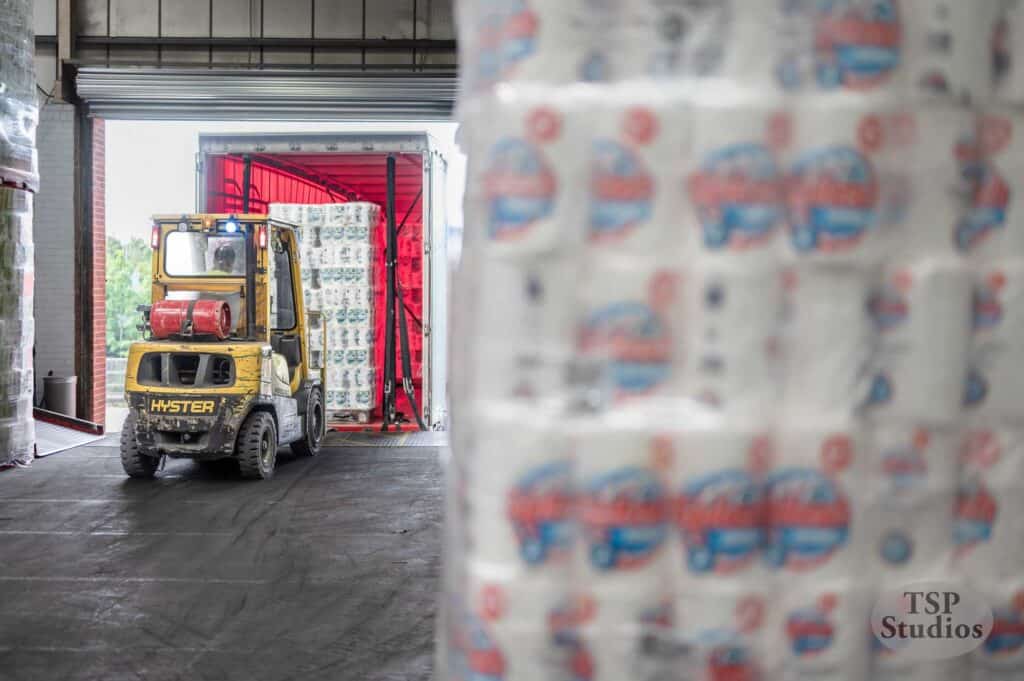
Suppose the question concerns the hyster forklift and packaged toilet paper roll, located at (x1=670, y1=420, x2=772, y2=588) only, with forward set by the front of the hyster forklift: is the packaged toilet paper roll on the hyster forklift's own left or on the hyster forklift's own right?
on the hyster forklift's own right

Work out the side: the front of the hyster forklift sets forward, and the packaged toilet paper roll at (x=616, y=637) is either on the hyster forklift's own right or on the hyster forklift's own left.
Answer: on the hyster forklift's own right

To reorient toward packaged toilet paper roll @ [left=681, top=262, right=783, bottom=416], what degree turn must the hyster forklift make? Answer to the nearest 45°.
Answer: approximately 135° to its right

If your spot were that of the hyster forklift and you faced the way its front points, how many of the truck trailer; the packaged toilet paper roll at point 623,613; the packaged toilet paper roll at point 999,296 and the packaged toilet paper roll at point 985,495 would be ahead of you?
1

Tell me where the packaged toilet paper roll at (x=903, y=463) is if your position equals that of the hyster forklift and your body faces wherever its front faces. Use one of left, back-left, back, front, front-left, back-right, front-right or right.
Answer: back-right

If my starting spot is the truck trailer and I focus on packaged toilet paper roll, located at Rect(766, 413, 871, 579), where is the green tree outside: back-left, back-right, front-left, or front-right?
back-right

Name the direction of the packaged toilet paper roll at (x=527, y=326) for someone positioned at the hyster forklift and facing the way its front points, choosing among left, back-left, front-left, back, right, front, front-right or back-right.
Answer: back-right

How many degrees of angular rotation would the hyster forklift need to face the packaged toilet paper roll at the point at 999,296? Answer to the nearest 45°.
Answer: approximately 135° to its right

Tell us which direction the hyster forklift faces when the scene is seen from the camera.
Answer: facing away from the viewer and to the right of the viewer

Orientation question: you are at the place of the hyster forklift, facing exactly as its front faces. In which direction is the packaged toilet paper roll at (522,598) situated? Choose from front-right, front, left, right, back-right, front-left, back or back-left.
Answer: back-right

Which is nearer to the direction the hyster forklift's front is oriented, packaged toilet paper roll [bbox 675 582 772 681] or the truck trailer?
the truck trailer

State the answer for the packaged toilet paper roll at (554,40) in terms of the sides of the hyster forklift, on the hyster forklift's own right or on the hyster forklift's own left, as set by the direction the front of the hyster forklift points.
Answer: on the hyster forklift's own right

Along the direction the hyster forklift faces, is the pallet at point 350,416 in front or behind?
in front

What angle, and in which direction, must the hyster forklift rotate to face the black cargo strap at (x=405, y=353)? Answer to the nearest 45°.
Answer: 0° — it already faces it

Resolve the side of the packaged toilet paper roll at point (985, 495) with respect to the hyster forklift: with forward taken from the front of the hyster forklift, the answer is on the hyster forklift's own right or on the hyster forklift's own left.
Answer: on the hyster forklift's own right

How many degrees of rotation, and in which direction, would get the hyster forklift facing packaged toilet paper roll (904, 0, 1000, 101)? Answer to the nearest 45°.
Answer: approximately 135° to its right
